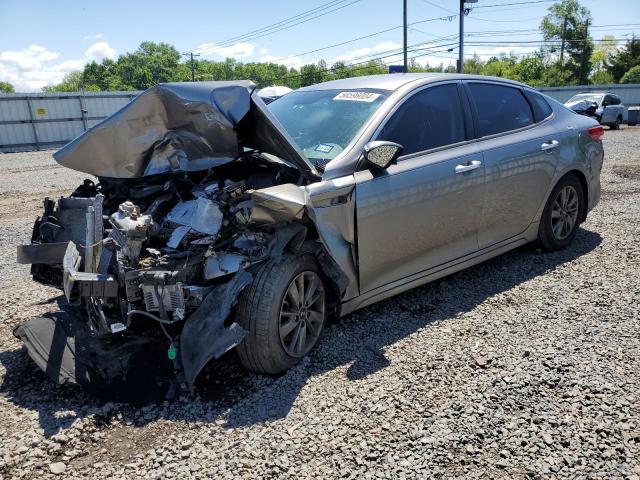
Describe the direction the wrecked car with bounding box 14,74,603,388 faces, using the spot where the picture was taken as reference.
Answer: facing the viewer and to the left of the viewer

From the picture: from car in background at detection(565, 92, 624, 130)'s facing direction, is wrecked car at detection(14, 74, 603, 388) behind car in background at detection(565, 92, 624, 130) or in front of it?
in front

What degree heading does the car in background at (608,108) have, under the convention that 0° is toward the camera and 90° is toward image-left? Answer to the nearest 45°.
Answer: approximately 45°

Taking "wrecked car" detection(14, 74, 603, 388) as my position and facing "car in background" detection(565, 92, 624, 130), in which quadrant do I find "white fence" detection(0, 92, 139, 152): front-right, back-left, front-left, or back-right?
front-left

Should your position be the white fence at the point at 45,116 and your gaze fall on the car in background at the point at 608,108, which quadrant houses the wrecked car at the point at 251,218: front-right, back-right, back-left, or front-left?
front-right

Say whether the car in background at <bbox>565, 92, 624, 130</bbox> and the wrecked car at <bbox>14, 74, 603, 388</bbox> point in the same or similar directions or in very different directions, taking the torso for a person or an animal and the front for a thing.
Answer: same or similar directions

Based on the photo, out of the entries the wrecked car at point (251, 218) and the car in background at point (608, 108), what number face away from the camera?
0

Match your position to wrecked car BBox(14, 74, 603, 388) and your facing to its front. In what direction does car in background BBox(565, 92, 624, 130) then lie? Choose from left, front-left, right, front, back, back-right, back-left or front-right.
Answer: back

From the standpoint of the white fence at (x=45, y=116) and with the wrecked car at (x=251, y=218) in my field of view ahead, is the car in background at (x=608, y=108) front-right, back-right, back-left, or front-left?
front-left

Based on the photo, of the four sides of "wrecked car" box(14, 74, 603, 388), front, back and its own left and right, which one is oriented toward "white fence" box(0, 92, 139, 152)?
right

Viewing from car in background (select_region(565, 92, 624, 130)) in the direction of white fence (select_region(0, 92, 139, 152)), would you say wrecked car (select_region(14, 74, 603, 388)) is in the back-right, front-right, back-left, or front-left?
front-left
